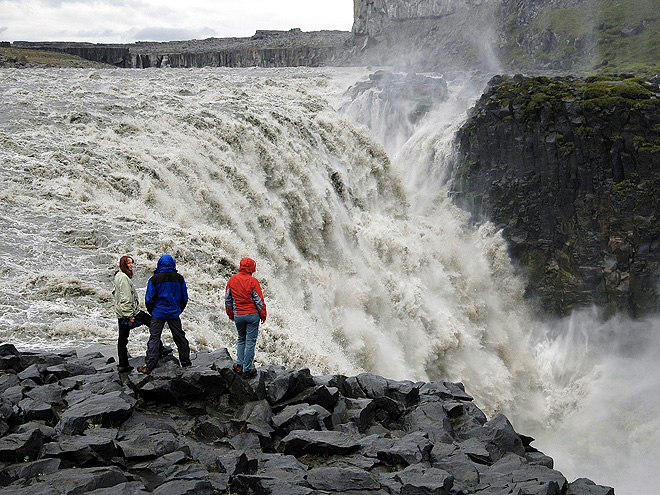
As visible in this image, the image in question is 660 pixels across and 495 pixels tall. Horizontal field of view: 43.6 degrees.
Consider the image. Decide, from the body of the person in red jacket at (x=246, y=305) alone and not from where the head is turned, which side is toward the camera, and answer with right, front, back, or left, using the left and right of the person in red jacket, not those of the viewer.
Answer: back

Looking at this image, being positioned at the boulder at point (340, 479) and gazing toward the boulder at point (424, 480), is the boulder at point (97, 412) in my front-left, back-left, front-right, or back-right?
back-left

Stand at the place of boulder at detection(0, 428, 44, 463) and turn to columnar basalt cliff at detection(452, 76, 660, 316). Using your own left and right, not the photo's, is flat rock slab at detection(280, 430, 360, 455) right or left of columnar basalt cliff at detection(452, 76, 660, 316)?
right

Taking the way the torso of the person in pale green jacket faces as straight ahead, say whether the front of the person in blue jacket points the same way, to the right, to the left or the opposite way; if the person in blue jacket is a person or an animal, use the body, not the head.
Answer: to the left

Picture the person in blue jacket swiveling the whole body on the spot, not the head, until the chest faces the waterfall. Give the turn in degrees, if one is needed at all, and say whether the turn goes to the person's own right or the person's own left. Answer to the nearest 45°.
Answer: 0° — they already face it

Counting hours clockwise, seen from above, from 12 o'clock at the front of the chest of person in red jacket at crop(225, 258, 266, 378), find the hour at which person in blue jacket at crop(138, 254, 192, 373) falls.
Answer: The person in blue jacket is roughly at 9 o'clock from the person in red jacket.

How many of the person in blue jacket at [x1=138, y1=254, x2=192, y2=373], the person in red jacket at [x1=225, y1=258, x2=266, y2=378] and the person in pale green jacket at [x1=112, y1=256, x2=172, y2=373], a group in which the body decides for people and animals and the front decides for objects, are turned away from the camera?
2

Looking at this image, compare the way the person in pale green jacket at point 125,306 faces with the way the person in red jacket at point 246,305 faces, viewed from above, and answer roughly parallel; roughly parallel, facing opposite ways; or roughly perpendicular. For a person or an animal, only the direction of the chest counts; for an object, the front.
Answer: roughly perpendicular

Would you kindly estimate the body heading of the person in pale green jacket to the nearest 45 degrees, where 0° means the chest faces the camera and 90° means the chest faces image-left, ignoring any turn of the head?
approximately 270°

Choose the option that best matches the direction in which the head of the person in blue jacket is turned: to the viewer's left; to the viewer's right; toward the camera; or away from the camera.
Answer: away from the camera

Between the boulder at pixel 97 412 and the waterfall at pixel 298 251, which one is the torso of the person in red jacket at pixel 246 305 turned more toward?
the waterfall

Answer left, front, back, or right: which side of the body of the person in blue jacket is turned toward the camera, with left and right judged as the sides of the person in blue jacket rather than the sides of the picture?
back

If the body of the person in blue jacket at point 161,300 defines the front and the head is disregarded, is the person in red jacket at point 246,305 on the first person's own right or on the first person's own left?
on the first person's own right

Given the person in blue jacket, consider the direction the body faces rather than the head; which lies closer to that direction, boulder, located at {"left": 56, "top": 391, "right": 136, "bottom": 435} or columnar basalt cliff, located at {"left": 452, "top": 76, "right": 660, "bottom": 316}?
the columnar basalt cliff

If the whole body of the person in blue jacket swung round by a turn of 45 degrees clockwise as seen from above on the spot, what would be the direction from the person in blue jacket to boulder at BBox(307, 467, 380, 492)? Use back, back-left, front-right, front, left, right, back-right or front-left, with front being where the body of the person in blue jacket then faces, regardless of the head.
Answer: right

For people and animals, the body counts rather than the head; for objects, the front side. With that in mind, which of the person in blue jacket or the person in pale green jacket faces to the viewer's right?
the person in pale green jacket
